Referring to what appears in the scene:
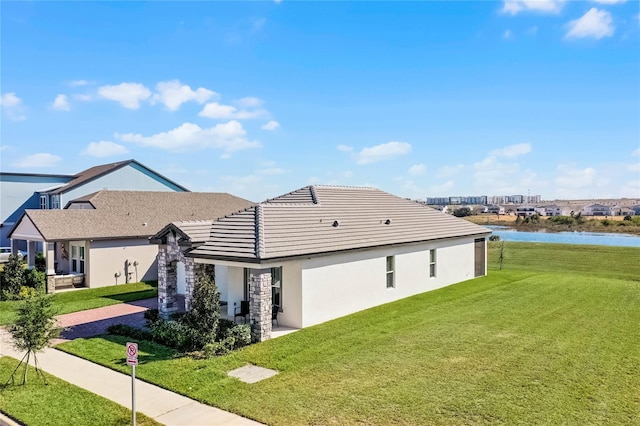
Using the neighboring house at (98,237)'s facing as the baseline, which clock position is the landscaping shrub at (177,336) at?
The landscaping shrub is roughly at 10 o'clock from the neighboring house.

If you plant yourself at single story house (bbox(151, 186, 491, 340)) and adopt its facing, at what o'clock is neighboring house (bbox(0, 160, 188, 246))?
The neighboring house is roughly at 3 o'clock from the single story house.

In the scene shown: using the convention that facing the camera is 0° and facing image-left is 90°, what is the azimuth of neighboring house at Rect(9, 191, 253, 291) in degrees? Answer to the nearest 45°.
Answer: approximately 45°

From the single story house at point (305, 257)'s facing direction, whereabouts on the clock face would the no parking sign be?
The no parking sign is roughly at 11 o'clock from the single story house.

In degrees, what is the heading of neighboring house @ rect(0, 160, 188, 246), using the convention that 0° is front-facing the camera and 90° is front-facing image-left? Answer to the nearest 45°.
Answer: approximately 45°

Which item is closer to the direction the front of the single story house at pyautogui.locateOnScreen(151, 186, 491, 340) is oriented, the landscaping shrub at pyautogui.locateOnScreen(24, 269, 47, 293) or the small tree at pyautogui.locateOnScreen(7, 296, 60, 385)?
the small tree

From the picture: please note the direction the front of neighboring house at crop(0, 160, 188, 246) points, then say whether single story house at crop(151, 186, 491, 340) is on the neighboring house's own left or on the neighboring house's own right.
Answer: on the neighboring house's own left

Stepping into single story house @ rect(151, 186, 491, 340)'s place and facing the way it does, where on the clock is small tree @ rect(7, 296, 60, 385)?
The small tree is roughly at 12 o'clock from the single story house.

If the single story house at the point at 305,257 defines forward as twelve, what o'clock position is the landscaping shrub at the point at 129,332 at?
The landscaping shrub is roughly at 1 o'clock from the single story house.
